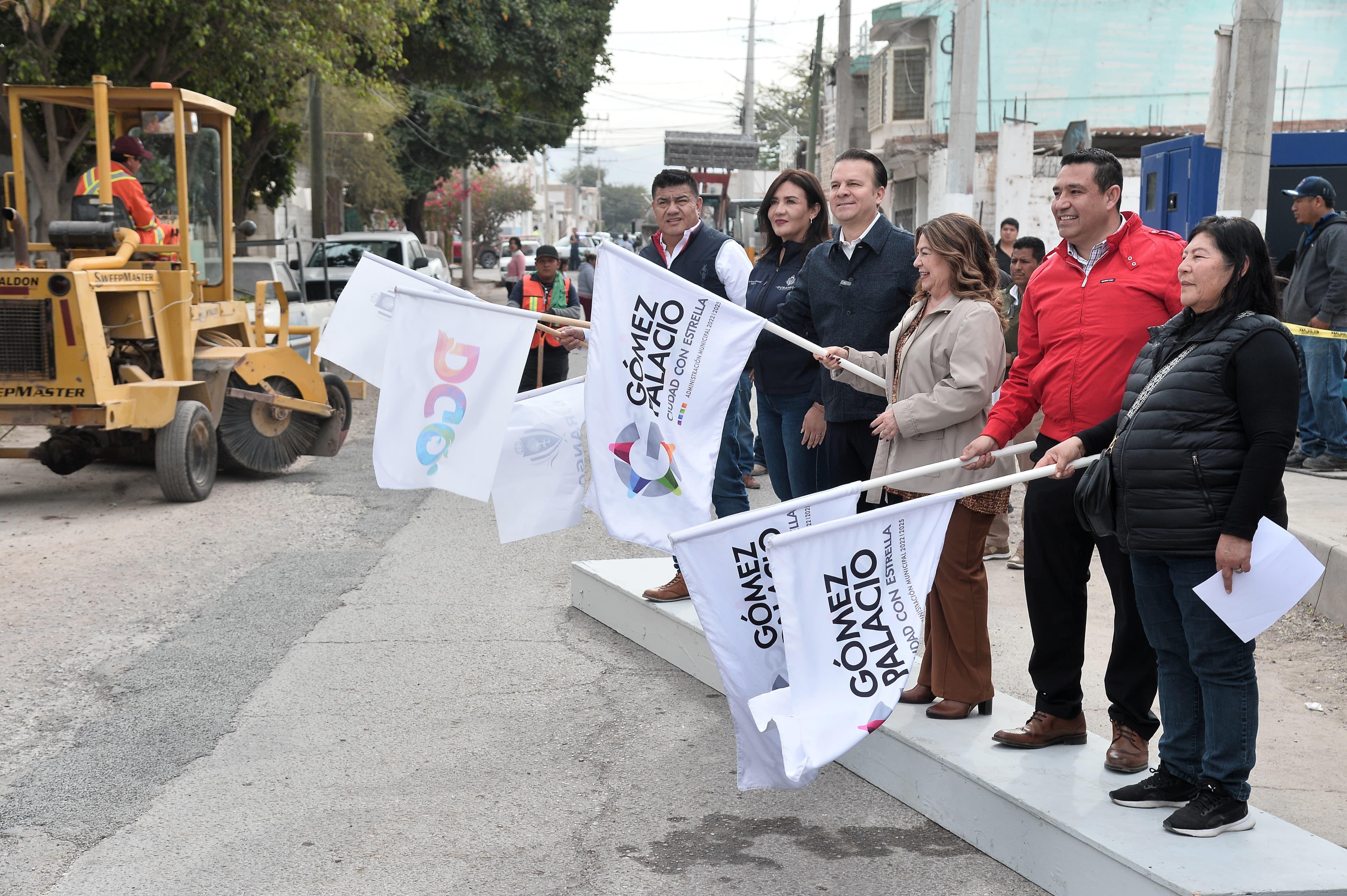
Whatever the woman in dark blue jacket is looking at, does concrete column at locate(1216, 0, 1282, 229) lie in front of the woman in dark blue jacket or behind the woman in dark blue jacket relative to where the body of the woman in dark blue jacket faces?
behind

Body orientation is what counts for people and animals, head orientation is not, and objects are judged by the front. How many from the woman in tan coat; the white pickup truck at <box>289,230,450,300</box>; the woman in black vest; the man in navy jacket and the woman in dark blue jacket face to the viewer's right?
0

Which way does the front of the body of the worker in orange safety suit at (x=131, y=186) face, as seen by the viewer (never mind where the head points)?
to the viewer's right

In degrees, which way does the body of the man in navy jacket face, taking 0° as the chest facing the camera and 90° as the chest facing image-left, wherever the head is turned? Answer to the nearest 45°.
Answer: approximately 45°

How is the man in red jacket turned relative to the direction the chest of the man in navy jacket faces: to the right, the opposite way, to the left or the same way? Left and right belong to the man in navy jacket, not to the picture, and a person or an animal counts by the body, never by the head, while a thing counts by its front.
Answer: the same way

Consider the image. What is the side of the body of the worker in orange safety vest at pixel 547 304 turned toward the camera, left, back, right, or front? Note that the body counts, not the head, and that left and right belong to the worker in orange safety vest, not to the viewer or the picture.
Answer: front

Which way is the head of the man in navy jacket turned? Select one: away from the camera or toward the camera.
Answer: toward the camera

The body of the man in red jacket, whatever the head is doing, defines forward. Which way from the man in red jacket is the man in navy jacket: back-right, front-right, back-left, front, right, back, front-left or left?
right

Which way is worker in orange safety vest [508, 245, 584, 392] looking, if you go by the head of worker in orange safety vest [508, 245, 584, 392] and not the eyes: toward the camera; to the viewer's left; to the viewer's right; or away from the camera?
toward the camera

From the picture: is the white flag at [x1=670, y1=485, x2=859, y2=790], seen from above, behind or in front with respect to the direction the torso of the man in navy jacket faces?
in front

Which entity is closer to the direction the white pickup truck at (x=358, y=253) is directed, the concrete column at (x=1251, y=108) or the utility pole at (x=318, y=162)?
the concrete column

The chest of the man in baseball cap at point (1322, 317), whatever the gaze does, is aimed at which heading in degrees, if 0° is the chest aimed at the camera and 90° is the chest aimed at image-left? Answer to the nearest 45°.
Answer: approximately 90°

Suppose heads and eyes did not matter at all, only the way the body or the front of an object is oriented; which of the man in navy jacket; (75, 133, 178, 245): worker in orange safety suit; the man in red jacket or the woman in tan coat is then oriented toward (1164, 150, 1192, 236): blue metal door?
the worker in orange safety suit

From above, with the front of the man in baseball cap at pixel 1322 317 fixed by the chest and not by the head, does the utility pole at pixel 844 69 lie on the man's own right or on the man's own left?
on the man's own right

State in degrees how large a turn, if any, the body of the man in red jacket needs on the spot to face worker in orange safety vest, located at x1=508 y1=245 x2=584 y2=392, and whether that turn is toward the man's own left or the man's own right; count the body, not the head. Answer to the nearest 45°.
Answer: approximately 90° to the man's own right

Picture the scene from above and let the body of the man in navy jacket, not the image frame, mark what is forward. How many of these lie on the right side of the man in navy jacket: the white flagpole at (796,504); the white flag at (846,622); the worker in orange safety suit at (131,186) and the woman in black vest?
1

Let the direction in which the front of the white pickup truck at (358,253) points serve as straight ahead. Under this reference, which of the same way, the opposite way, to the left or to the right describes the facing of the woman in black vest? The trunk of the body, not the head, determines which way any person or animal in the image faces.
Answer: to the right

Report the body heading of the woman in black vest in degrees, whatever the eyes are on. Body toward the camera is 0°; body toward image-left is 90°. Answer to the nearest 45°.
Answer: approximately 90°

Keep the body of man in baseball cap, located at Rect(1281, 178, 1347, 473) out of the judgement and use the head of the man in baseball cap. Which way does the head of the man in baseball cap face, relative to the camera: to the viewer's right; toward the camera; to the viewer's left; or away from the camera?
to the viewer's left

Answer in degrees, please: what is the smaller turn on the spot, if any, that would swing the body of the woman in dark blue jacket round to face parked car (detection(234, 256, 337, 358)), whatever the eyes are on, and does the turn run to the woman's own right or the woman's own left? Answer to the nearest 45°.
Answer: approximately 90° to the woman's own right
